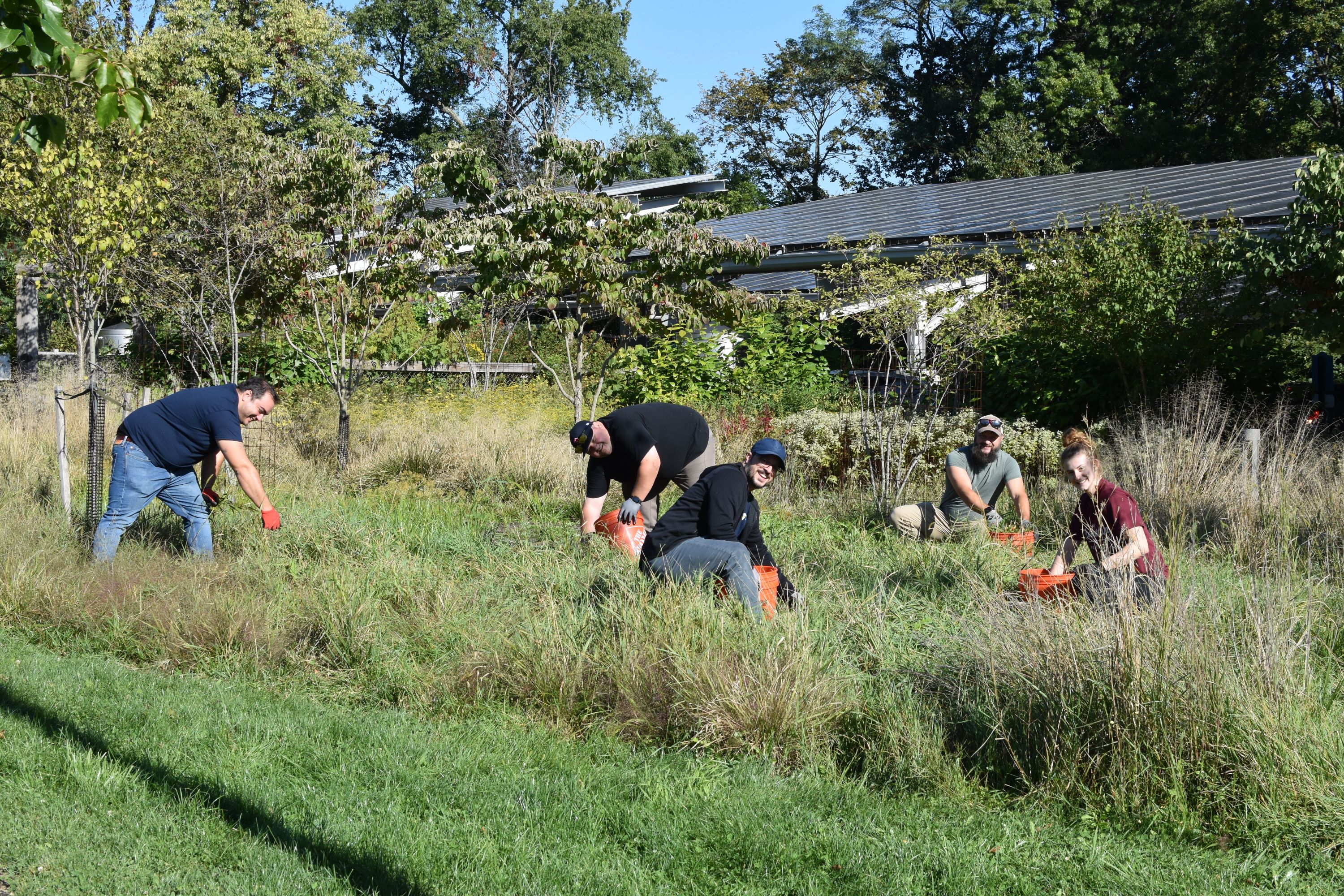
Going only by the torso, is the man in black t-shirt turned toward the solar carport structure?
no

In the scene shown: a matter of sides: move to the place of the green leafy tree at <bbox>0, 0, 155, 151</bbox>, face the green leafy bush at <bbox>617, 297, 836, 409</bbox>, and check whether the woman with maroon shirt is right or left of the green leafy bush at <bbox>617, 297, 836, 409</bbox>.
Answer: right

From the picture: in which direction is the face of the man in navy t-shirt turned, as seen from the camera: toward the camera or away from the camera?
toward the camera

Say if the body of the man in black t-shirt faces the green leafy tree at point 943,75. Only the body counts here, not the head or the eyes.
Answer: no

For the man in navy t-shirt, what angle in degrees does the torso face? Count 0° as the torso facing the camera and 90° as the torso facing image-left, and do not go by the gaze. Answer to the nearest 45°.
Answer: approximately 270°

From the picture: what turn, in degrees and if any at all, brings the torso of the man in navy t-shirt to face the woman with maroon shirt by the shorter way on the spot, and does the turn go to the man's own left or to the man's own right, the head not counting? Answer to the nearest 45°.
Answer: approximately 45° to the man's own right

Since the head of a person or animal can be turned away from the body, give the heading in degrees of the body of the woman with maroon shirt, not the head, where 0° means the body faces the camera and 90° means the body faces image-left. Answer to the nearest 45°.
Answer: approximately 45°

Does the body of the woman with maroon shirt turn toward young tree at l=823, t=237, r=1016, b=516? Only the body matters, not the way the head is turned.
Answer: no

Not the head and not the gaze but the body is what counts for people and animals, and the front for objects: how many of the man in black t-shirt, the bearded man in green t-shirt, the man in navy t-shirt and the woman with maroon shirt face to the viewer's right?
1

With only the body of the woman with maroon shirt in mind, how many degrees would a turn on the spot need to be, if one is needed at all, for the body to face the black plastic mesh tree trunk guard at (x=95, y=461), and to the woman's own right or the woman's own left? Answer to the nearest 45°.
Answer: approximately 45° to the woman's own right

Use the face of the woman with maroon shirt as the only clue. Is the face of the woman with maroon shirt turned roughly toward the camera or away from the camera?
toward the camera

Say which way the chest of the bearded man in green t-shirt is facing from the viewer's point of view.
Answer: toward the camera

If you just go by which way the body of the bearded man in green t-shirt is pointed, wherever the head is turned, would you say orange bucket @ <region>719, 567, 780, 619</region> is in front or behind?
in front

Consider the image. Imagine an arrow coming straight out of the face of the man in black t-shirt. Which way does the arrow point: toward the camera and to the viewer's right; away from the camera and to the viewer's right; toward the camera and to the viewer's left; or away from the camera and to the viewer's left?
toward the camera and to the viewer's left

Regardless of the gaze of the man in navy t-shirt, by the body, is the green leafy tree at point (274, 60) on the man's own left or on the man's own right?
on the man's own left
